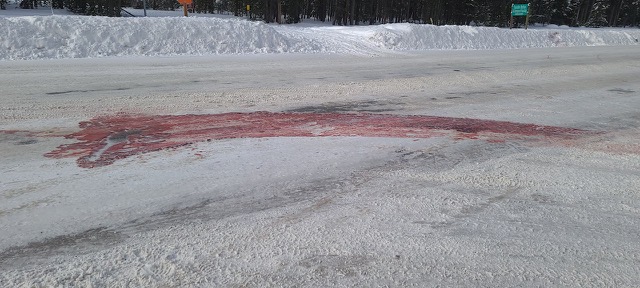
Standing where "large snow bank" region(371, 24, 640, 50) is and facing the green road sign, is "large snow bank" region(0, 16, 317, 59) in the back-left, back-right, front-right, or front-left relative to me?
back-left

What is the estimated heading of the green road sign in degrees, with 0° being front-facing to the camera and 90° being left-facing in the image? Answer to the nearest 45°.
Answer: approximately 0°

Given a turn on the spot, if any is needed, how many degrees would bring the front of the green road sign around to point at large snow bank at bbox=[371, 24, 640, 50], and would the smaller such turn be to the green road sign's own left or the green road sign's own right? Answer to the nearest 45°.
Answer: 0° — it already faces it

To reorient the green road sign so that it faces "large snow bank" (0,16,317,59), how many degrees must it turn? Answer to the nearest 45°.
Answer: approximately 45° to its right
